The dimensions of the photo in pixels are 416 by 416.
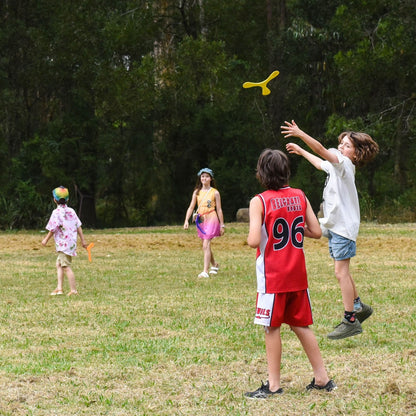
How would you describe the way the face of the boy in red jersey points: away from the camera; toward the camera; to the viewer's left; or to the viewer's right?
away from the camera

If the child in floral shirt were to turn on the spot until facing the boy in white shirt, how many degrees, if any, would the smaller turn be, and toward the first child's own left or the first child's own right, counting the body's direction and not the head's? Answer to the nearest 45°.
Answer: approximately 180°

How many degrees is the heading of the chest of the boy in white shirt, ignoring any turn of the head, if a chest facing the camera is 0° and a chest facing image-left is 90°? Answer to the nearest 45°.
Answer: approximately 90°

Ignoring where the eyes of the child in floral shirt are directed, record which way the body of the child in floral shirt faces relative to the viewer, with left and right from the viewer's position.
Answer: facing away from the viewer and to the left of the viewer

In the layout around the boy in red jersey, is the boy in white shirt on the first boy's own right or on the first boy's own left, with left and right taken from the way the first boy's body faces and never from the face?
on the first boy's own right

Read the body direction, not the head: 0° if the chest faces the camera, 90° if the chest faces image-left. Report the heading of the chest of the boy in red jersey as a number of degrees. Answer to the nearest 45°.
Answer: approximately 135°

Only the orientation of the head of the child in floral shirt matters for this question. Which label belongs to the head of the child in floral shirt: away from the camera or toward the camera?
away from the camera
